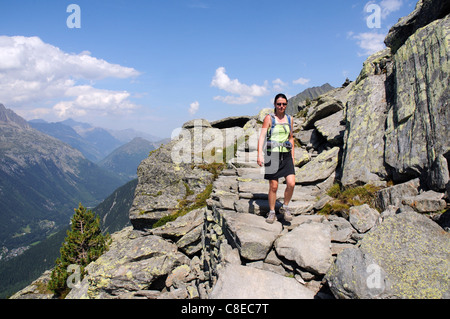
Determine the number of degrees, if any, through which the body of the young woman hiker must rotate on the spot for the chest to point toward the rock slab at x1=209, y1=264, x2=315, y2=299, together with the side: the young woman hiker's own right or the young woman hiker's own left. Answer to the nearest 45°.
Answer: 0° — they already face it

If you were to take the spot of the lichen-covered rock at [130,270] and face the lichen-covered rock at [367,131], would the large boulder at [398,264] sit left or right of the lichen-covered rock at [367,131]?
right

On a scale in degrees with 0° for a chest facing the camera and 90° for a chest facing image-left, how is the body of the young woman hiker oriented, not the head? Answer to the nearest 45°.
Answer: approximately 0°

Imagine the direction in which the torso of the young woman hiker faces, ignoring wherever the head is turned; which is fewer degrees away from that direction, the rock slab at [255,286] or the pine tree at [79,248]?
the rock slab

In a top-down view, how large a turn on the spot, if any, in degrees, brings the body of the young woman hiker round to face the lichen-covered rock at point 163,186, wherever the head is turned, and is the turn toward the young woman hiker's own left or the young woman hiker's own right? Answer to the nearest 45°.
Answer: approximately 135° to the young woman hiker's own right

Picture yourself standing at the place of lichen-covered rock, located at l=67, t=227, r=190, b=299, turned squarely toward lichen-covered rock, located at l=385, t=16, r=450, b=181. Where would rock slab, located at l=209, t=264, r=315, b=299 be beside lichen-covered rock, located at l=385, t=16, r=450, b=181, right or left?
right

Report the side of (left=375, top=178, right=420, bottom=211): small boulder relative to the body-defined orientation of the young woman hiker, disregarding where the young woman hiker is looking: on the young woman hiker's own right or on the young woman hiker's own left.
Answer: on the young woman hiker's own left

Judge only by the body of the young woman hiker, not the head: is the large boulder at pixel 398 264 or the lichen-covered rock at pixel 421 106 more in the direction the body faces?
the large boulder

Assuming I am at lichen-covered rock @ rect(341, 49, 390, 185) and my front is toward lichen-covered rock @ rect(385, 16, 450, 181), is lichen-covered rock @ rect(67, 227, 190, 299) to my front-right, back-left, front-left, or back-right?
back-right
